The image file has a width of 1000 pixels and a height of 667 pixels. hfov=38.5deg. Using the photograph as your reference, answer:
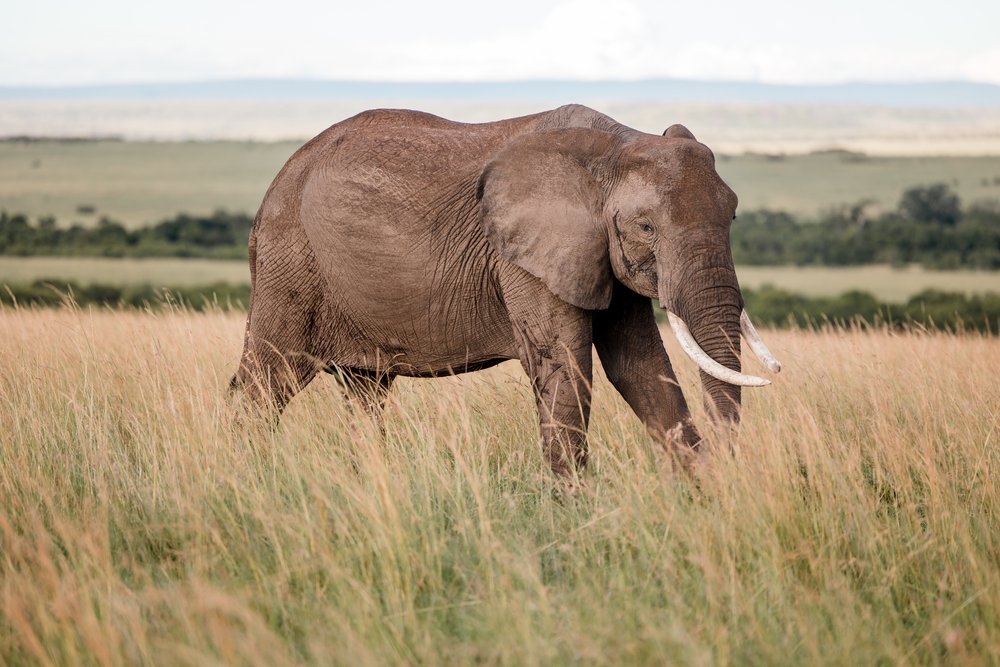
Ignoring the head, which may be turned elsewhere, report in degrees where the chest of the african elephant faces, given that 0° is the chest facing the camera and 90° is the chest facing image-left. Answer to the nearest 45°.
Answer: approximately 315°
